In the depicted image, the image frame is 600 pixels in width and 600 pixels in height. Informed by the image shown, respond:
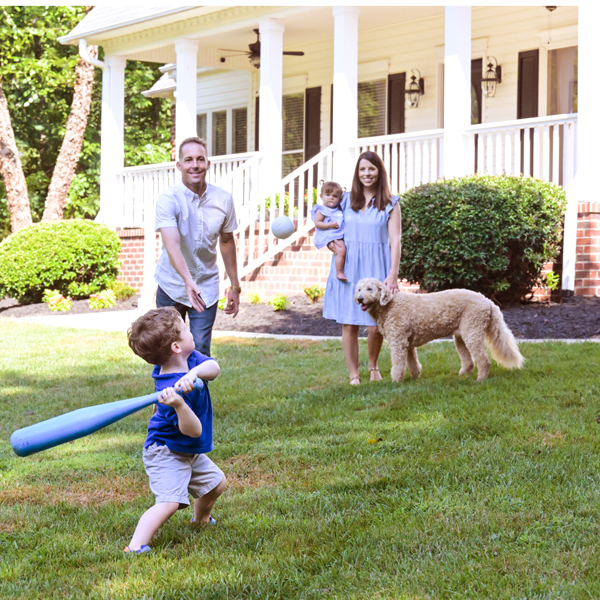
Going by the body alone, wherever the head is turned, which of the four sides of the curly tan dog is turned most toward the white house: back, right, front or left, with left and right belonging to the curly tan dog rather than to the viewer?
right

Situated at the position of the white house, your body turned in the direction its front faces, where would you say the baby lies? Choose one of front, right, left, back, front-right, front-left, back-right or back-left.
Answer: front-left

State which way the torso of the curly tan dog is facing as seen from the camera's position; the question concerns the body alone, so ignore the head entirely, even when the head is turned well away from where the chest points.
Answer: to the viewer's left

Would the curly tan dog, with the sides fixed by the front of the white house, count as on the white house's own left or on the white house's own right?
on the white house's own left

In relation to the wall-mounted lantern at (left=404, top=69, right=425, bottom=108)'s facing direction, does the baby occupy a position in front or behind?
in front

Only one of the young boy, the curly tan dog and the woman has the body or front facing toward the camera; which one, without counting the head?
the woman

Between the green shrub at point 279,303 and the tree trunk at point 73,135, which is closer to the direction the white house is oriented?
the green shrub

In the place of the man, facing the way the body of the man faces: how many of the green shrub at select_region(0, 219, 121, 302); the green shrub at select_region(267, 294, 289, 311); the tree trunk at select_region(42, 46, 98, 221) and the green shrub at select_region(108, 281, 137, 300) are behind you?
4

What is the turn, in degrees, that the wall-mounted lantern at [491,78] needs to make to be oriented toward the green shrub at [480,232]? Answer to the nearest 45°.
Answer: approximately 45° to its left

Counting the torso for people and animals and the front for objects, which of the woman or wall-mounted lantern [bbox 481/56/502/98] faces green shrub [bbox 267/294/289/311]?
the wall-mounted lantern

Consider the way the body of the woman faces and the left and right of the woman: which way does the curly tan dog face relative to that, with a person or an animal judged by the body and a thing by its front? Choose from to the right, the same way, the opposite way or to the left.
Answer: to the right

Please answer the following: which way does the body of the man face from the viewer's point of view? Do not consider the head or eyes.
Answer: toward the camera
